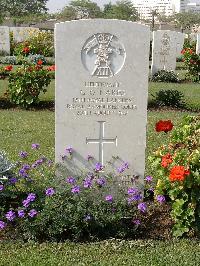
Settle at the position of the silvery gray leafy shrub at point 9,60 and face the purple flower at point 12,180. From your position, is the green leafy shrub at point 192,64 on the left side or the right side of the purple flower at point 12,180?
left

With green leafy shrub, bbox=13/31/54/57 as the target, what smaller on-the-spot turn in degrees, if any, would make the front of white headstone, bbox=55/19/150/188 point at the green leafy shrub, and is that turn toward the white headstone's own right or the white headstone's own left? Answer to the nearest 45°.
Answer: approximately 180°

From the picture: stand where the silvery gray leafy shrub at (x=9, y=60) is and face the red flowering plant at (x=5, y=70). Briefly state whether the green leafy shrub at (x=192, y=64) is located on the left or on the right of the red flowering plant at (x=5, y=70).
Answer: left

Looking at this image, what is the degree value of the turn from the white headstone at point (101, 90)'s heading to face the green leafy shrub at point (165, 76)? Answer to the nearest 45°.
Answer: approximately 180°

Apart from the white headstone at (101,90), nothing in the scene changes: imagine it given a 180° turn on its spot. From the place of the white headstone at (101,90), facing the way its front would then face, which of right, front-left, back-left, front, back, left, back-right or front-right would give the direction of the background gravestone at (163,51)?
front

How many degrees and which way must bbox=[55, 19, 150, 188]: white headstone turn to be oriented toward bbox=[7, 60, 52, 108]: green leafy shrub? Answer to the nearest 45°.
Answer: approximately 180°

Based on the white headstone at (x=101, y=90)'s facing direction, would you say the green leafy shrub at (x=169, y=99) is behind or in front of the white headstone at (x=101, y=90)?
behind

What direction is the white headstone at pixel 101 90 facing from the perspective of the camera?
toward the camera

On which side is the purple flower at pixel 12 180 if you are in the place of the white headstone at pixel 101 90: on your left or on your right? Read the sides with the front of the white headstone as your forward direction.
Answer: on your right

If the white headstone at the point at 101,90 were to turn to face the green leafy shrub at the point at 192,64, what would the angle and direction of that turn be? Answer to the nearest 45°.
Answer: approximately 180°

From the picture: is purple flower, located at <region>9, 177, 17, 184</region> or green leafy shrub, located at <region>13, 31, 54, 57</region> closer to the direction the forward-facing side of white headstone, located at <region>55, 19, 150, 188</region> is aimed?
the purple flower

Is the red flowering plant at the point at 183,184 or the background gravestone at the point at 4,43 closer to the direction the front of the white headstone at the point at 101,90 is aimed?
the red flowering plant
